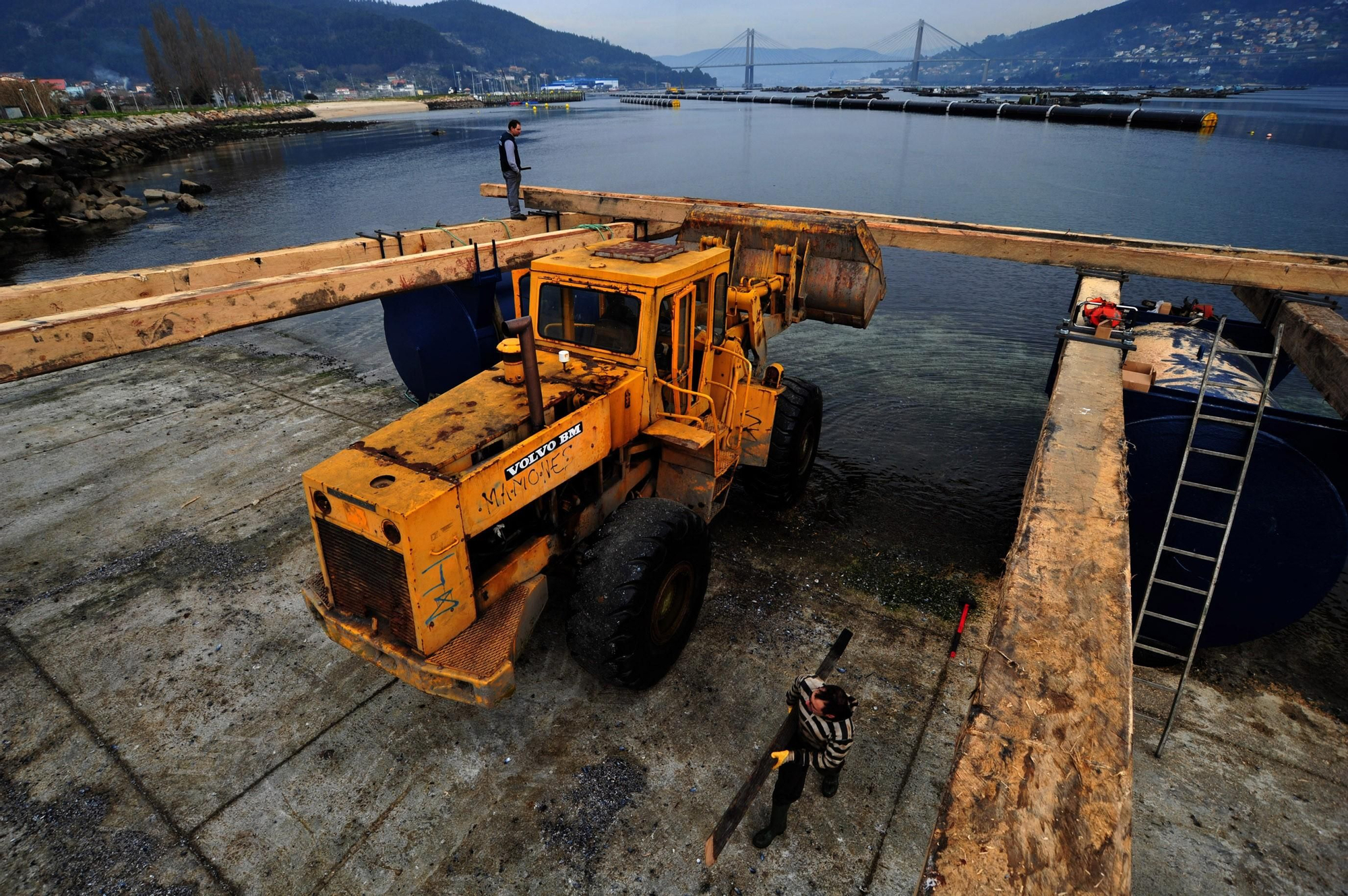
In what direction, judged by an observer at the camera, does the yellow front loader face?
facing away from the viewer and to the right of the viewer

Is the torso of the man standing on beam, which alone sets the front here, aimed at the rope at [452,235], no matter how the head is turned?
no

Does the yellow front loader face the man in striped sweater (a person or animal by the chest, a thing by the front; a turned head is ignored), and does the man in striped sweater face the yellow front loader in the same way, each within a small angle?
no

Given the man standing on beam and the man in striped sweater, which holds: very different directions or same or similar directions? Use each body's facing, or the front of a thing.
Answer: very different directions

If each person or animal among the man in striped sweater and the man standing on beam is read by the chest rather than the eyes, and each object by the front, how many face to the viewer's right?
1

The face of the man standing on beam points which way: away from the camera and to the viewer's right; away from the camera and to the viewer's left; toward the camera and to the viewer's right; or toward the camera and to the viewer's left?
toward the camera and to the viewer's right

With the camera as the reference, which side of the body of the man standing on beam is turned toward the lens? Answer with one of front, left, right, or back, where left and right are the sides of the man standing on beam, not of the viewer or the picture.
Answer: right

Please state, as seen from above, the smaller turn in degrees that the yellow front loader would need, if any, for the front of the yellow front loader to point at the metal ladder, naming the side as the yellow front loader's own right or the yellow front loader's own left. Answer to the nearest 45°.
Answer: approximately 45° to the yellow front loader's own right

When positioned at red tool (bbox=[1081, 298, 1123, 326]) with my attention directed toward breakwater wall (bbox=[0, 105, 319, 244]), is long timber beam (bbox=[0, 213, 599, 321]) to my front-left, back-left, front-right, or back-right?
front-left

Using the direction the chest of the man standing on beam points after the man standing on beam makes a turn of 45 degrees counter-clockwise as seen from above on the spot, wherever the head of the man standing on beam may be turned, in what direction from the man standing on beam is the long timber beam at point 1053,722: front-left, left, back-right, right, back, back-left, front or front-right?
back-right

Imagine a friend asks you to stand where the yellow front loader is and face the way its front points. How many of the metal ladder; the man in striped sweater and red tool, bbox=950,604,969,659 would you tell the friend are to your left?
0
